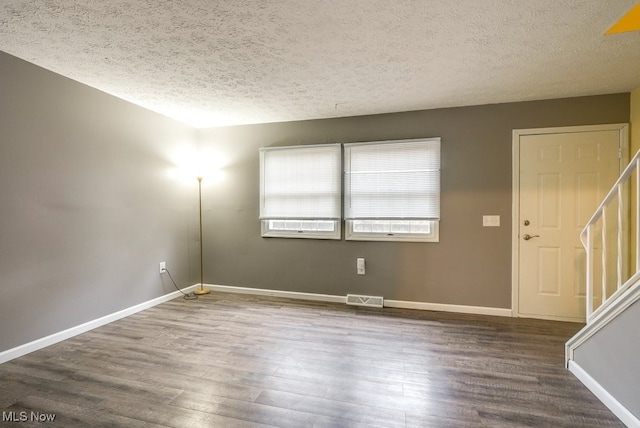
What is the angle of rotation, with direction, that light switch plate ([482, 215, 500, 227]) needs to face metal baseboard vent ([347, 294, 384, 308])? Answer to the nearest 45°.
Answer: approximately 90° to its right

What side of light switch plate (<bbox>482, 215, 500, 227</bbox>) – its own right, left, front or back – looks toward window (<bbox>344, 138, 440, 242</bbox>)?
right

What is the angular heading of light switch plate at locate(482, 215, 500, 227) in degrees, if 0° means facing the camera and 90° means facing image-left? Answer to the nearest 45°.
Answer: approximately 0°

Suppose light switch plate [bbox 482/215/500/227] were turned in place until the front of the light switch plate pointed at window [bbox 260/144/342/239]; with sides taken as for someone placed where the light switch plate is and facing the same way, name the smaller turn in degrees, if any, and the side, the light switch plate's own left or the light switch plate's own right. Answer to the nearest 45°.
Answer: approximately 90° to the light switch plate's own right

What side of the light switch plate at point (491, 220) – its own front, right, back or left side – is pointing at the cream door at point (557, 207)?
left
